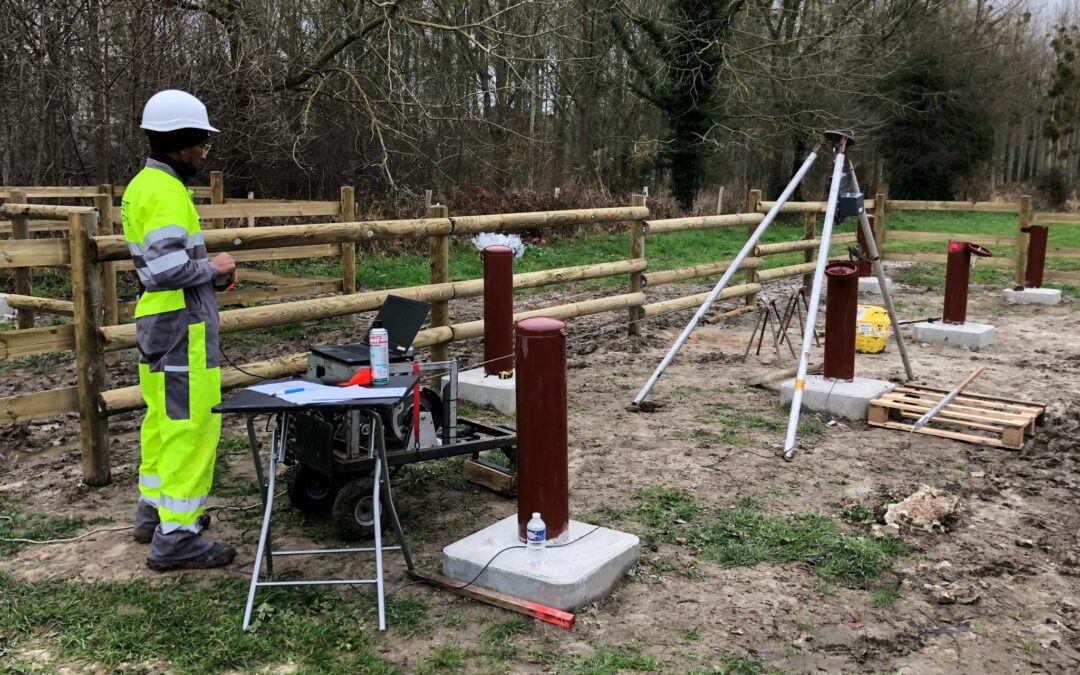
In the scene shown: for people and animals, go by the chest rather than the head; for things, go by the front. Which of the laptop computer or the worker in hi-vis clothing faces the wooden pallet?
the worker in hi-vis clothing

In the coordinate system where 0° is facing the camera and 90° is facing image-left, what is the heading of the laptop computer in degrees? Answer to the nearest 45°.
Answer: approximately 45°

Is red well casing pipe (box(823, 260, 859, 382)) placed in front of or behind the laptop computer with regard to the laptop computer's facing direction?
behind

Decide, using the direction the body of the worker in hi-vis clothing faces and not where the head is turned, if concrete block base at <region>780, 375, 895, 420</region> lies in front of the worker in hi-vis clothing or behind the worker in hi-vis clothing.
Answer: in front

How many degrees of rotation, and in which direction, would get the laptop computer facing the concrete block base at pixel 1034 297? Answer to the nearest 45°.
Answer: approximately 180°

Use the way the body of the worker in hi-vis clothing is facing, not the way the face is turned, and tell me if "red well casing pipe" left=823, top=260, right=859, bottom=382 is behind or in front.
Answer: in front

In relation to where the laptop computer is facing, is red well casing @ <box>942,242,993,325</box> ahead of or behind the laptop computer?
behind

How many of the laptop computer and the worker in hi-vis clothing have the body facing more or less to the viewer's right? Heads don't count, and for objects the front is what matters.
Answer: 1

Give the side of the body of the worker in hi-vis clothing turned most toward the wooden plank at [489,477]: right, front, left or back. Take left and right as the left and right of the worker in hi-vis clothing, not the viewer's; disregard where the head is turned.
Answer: front

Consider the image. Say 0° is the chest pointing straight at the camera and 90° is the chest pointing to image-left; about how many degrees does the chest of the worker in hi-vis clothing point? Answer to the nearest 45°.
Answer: approximately 270°

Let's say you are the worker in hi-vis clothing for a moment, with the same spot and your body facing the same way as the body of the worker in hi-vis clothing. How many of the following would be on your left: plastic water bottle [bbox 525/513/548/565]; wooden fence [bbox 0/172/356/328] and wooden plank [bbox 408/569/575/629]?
1

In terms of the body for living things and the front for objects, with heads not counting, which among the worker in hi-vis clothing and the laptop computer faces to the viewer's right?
the worker in hi-vis clothing

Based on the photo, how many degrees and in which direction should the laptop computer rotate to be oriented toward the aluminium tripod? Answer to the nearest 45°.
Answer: approximately 180°
